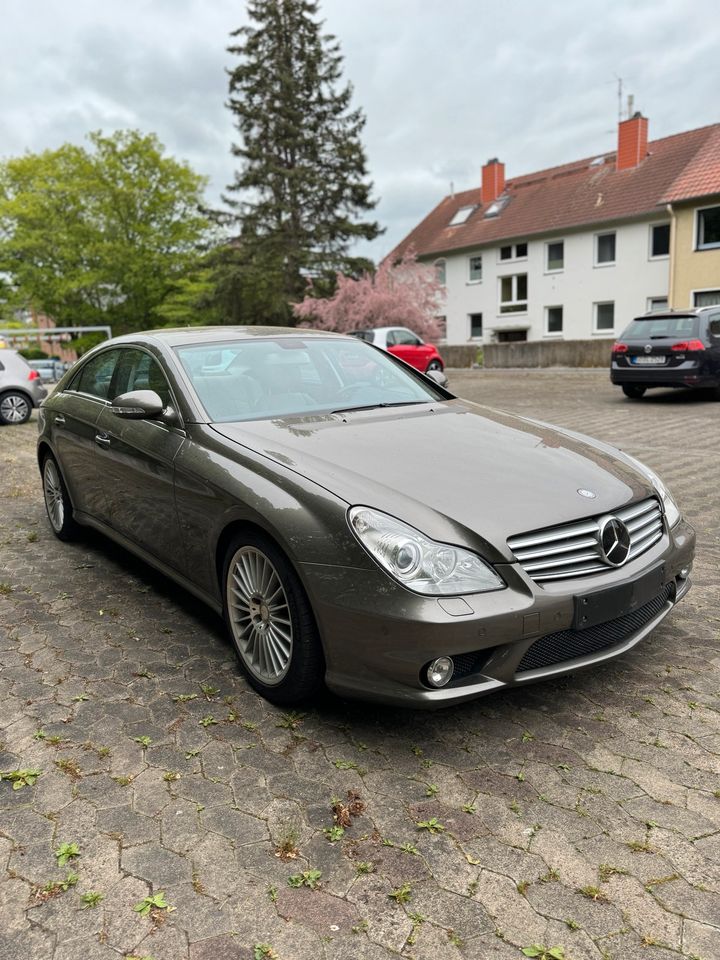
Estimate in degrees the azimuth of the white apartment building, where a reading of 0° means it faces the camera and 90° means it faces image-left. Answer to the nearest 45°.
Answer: approximately 45°

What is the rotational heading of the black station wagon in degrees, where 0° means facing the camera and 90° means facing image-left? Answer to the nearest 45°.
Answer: approximately 225°

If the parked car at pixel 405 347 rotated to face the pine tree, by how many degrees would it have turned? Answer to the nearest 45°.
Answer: approximately 90° to its left

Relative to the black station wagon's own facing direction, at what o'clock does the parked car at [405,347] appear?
The parked car is roughly at 9 o'clock from the black station wagon.

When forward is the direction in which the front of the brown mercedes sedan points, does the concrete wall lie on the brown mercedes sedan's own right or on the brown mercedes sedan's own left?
on the brown mercedes sedan's own left

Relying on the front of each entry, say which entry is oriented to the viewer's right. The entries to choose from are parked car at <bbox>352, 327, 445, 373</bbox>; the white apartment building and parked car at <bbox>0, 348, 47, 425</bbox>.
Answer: parked car at <bbox>352, 327, 445, 373</bbox>

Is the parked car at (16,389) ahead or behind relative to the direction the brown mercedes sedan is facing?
behind

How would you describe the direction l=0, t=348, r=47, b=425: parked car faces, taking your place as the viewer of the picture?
facing to the left of the viewer

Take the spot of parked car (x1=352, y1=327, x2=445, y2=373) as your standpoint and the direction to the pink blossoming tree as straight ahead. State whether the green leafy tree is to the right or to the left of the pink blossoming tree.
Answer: left

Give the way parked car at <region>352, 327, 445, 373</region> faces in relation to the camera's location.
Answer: facing to the right of the viewer

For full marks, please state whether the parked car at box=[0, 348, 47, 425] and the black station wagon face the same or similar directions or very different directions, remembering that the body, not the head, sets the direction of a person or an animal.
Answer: very different directions

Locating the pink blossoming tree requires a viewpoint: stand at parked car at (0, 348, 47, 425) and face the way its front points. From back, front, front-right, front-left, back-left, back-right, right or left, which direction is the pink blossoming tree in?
back-right
